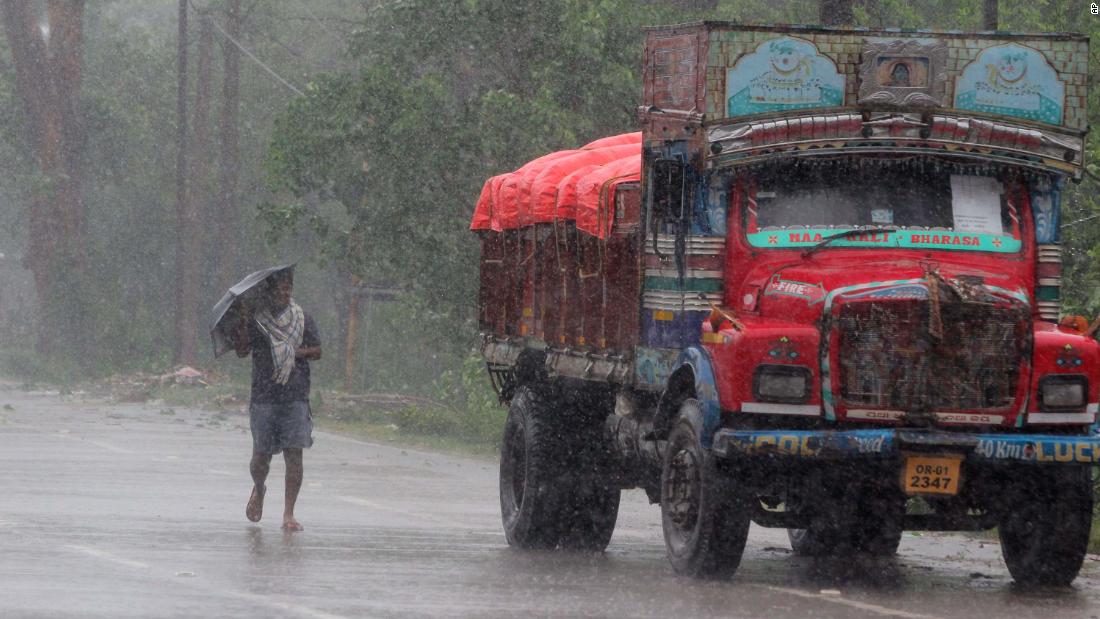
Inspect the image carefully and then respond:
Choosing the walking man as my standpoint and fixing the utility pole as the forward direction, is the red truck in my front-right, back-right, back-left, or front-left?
back-right

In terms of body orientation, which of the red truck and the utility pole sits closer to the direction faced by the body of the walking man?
the red truck

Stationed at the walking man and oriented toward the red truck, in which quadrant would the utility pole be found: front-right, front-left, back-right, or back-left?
back-left

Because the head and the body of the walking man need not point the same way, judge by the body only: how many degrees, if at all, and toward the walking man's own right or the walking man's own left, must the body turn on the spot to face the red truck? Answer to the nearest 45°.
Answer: approximately 45° to the walking man's own left

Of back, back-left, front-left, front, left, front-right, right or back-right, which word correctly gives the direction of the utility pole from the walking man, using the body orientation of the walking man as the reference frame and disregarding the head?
back

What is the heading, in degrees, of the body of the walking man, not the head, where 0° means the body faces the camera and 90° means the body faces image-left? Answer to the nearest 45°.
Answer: approximately 0°
